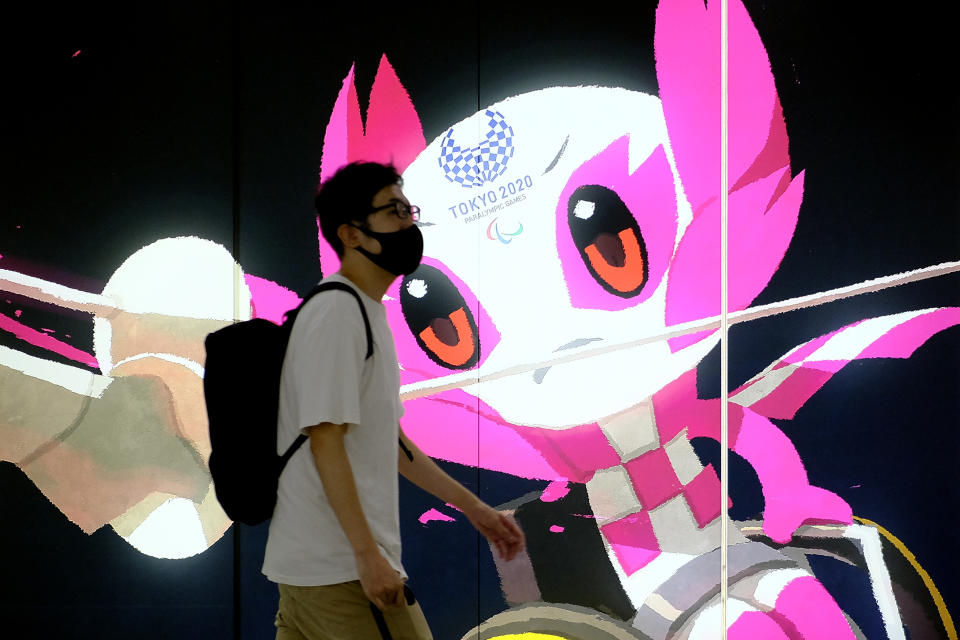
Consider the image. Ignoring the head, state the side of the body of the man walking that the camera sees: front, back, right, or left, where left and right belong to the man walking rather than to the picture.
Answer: right

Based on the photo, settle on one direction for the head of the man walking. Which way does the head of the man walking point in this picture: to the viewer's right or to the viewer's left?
to the viewer's right
